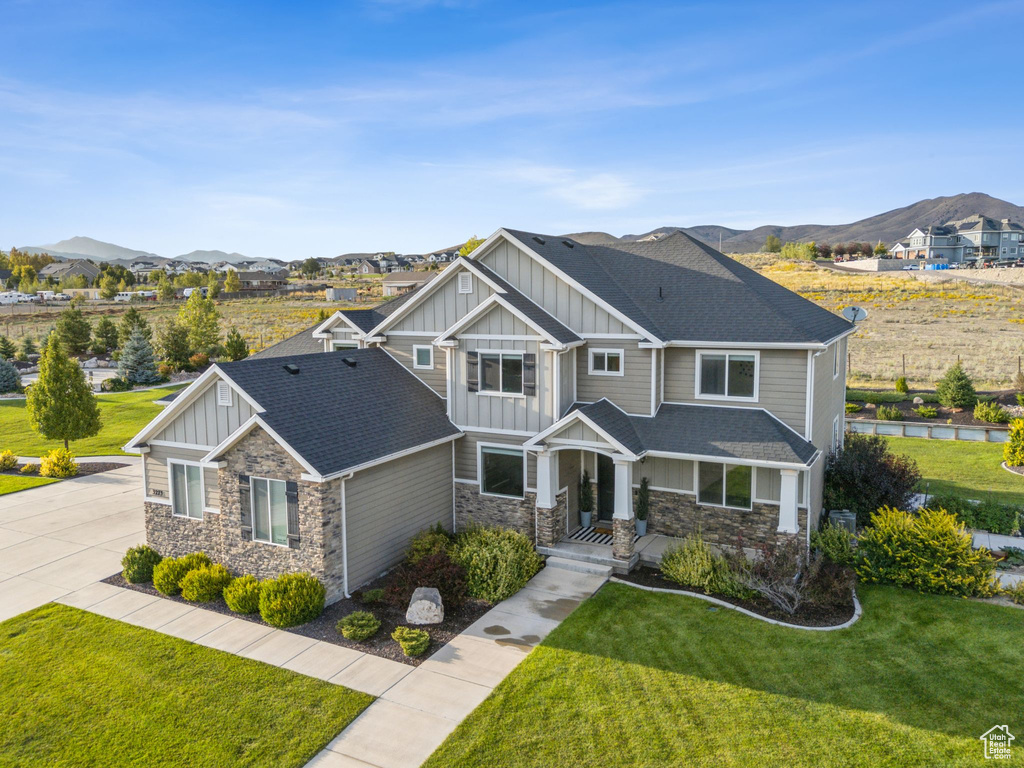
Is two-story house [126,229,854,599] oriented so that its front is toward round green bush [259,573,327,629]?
yes

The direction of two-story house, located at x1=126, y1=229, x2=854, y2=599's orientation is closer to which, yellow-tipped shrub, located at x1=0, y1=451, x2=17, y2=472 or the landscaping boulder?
the landscaping boulder

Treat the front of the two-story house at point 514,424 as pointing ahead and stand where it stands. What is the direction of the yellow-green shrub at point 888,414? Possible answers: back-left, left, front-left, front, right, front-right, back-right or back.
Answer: back

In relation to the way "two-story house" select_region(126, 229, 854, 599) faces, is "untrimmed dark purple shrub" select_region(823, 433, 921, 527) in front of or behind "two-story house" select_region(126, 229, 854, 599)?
behind

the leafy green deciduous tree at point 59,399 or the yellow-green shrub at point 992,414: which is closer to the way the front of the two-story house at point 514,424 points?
the leafy green deciduous tree

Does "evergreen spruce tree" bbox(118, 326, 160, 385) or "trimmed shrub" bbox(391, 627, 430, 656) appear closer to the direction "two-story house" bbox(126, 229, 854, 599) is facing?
the trimmed shrub
